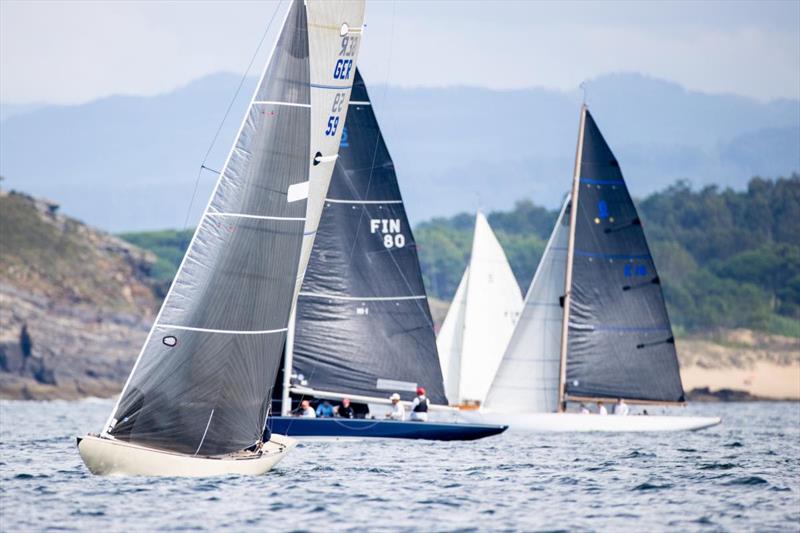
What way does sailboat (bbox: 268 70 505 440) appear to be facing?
to the viewer's left

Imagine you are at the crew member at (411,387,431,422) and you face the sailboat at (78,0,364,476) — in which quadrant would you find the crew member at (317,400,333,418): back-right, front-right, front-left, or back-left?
front-right

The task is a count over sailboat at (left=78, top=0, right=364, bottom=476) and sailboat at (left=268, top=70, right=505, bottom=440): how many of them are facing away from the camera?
0

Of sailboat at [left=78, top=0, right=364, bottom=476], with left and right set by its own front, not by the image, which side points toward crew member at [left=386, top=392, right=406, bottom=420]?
back
